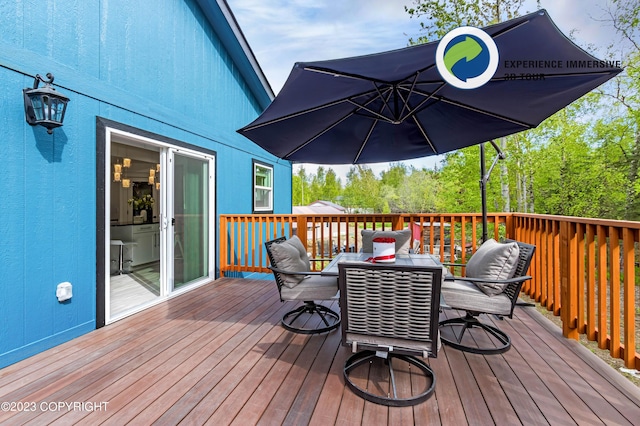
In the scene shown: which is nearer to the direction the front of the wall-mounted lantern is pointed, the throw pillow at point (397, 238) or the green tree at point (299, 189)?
the throw pillow

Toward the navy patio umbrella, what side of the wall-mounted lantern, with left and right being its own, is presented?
front

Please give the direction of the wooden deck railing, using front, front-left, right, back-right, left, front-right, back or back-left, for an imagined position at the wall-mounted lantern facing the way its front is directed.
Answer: front

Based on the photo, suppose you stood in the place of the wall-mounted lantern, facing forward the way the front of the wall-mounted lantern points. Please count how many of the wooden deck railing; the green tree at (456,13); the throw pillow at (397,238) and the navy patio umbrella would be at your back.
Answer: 0

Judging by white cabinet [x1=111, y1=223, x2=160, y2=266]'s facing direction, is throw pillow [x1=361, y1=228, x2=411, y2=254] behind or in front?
in front

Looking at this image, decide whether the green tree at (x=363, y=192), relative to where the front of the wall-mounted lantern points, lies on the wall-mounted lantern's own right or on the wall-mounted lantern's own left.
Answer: on the wall-mounted lantern's own left

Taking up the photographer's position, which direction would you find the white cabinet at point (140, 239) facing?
facing the viewer and to the right of the viewer

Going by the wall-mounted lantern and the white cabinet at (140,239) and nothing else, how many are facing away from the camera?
0

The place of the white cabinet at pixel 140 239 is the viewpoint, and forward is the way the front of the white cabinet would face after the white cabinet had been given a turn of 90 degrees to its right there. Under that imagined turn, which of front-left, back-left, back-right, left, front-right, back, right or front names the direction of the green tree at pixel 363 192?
back

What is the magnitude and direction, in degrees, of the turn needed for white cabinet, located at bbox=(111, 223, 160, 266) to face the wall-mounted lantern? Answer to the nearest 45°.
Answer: approximately 45° to its right

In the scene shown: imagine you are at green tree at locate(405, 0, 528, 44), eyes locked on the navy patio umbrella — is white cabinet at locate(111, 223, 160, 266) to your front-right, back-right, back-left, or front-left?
front-right

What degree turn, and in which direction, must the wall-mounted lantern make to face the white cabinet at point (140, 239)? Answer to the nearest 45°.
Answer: approximately 90° to its left

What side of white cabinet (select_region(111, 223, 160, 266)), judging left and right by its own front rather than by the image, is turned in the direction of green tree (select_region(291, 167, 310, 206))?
left

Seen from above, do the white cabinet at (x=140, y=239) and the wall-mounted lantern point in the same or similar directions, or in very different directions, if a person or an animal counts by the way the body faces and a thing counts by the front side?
same or similar directions

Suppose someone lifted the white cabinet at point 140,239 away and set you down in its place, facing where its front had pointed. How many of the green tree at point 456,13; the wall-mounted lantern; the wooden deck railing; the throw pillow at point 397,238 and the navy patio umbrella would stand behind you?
0

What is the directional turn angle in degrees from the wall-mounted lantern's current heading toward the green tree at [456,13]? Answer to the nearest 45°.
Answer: approximately 45° to its left

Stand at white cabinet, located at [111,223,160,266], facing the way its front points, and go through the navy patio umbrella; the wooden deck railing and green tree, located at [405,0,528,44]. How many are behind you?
0

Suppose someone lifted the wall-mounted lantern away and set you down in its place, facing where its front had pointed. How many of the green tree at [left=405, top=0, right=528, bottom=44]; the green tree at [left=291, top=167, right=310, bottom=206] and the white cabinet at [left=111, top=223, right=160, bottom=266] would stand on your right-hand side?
0

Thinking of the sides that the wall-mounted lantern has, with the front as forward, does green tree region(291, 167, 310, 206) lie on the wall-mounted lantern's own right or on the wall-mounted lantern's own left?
on the wall-mounted lantern's own left
